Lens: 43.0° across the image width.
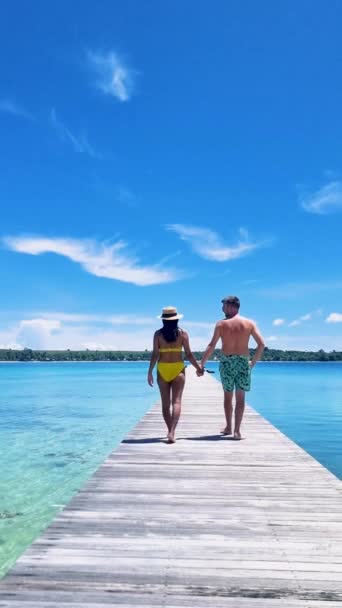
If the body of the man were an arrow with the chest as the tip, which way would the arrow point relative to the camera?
away from the camera

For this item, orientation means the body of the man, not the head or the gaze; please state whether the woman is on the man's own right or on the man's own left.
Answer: on the man's own left

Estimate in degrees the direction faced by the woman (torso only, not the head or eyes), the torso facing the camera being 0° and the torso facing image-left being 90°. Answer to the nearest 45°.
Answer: approximately 180°

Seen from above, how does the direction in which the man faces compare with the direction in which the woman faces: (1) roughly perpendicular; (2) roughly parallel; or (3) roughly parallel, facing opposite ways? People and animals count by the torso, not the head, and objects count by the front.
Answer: roughly parallel

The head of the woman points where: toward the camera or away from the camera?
away from the camera

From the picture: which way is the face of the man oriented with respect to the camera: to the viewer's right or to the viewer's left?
to the viewer's left

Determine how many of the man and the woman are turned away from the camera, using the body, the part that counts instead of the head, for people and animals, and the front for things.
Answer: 2

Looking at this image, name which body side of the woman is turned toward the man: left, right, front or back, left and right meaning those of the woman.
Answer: right
